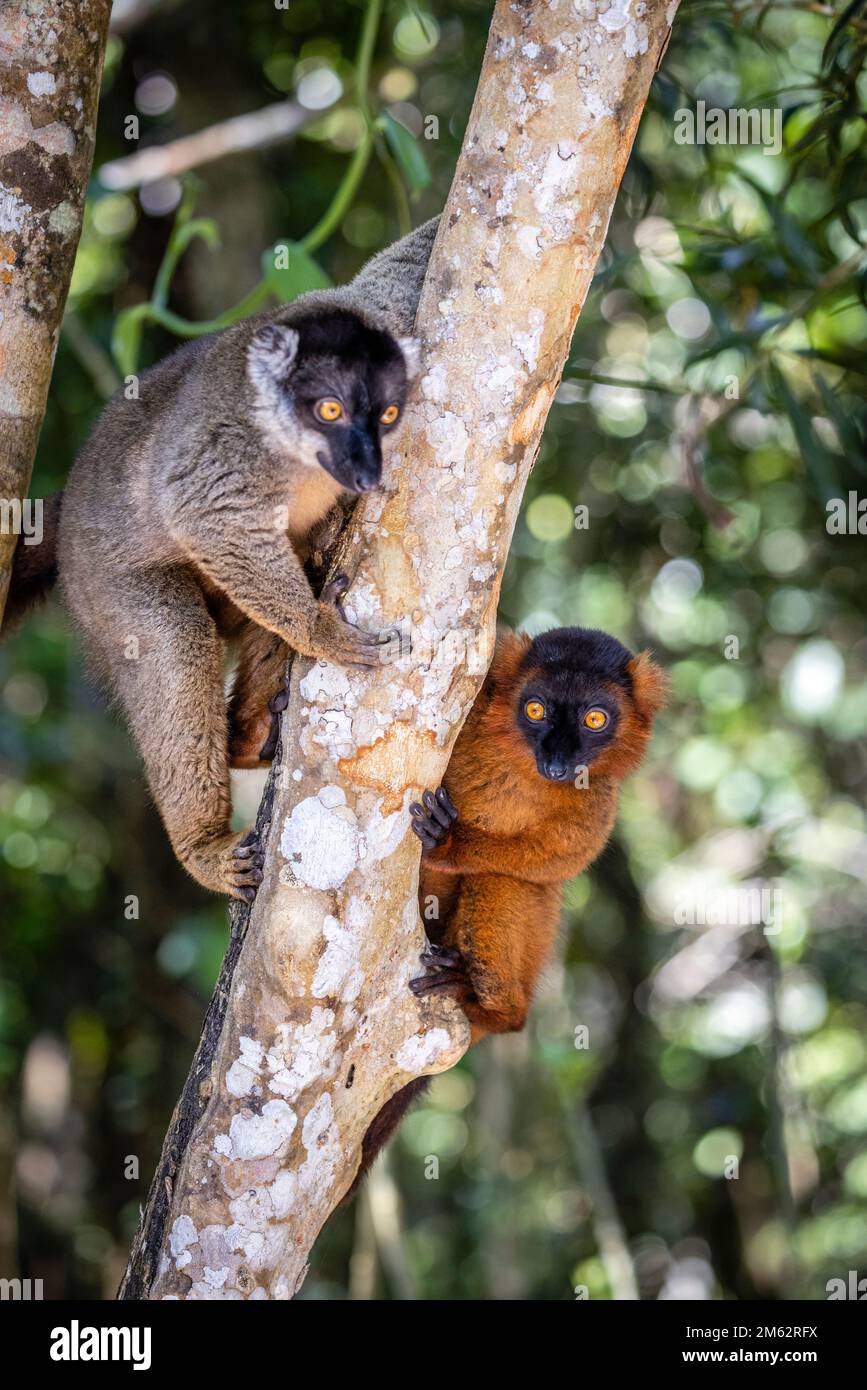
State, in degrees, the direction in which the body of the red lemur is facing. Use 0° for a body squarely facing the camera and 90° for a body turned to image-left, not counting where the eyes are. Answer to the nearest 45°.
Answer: approximately 45°
